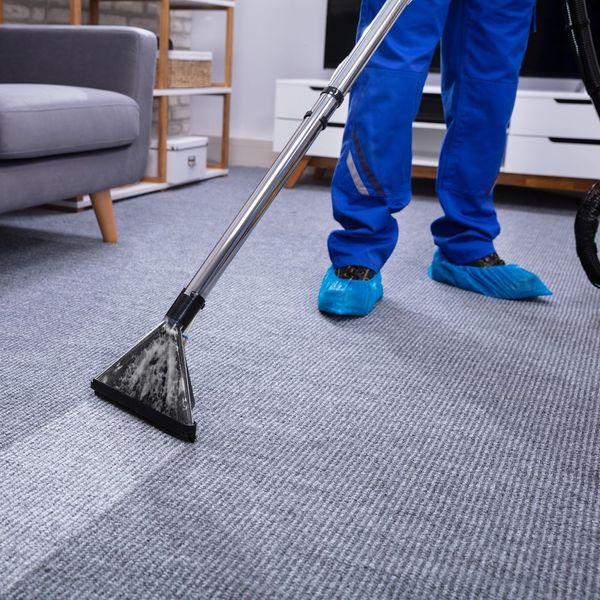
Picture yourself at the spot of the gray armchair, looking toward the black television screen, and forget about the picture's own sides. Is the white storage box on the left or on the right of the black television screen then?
left

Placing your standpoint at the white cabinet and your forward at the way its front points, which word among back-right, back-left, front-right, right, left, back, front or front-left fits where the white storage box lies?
right

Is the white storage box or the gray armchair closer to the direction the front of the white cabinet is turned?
the gray armchair

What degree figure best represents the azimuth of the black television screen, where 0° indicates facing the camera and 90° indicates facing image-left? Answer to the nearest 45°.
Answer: approximately 0°

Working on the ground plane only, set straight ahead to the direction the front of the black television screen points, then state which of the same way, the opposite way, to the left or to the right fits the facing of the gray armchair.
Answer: to the left

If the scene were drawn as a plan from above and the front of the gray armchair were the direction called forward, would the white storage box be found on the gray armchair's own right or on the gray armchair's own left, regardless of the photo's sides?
on the gray armchair's own left

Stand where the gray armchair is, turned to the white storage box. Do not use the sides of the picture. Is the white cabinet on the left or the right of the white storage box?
right

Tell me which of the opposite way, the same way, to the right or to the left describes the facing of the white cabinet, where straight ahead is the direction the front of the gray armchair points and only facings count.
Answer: to the right

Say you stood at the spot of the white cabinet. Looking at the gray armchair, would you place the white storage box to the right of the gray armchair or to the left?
right

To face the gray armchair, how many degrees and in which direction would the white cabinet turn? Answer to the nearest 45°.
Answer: approximately 45° to its right

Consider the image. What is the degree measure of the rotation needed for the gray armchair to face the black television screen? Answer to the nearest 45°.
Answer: approximately 90° to its left
